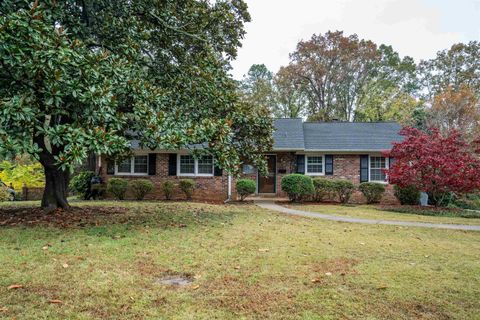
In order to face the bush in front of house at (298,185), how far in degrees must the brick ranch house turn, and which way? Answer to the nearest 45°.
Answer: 0° — it already faces it

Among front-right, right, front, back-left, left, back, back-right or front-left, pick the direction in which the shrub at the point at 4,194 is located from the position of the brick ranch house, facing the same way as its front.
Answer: right

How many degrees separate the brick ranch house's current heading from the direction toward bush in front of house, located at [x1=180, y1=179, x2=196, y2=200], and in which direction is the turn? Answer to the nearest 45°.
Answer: approximately 90° to its right

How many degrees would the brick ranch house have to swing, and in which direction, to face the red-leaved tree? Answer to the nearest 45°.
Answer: approximately 45° to its left

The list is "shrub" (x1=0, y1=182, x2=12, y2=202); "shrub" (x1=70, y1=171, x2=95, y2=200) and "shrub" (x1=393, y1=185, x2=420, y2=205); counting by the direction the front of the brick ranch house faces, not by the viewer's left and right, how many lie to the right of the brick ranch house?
2

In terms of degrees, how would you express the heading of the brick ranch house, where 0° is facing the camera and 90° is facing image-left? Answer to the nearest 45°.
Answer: approximately 0°
